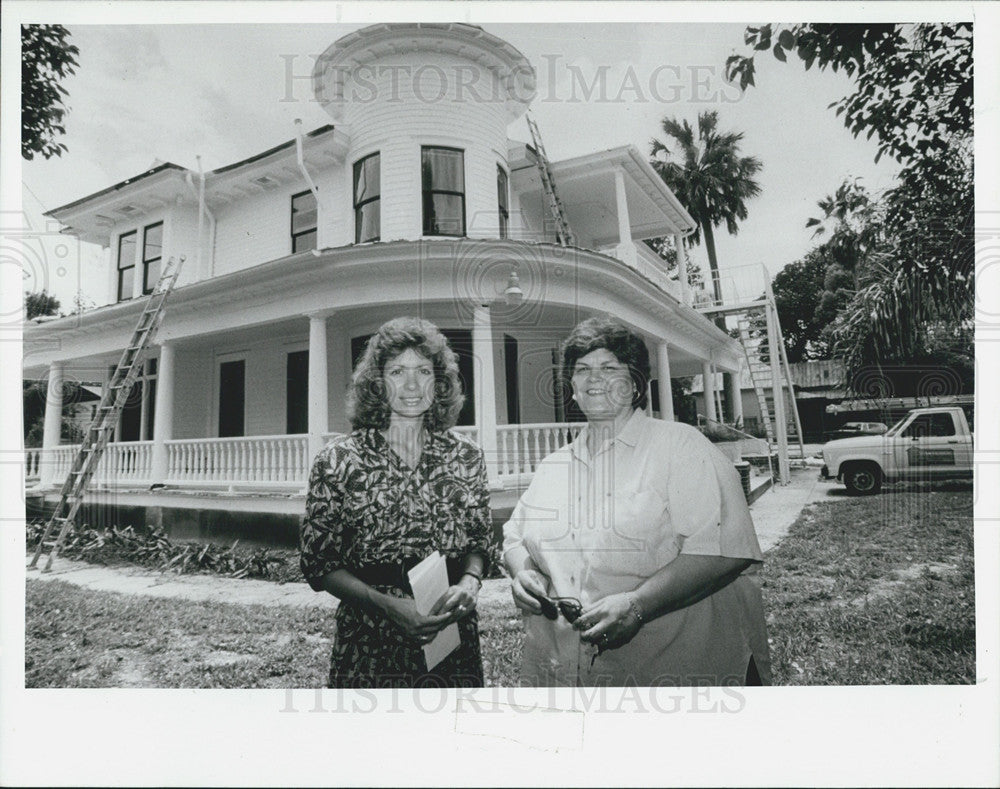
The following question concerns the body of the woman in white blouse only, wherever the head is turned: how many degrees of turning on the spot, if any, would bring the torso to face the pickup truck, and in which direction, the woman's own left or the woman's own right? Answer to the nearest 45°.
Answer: approximately 180°

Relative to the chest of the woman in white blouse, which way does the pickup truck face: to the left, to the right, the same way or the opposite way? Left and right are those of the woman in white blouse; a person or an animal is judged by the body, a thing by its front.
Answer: to the right

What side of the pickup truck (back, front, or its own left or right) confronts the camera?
left

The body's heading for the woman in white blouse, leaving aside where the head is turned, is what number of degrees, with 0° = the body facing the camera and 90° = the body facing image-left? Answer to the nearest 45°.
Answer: approximately 45°

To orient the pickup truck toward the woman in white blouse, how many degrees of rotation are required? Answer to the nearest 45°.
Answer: approximately 45° to its left

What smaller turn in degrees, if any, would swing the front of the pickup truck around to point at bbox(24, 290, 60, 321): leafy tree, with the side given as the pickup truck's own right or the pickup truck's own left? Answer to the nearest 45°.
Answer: approximately 45° to the pickup truck's own left

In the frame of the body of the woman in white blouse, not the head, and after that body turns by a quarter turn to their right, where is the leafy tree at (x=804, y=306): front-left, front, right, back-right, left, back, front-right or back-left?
right

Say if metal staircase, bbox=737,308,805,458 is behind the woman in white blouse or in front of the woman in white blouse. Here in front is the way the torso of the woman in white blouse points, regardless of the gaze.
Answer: behind
